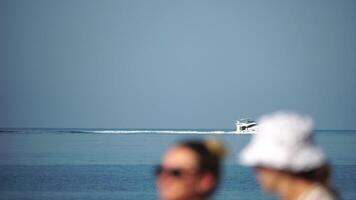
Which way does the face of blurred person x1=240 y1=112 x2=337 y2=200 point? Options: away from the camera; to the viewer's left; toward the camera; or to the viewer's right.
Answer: to the viewer's left

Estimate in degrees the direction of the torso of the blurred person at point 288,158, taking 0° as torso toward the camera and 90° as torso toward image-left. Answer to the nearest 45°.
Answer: approximately 90°
